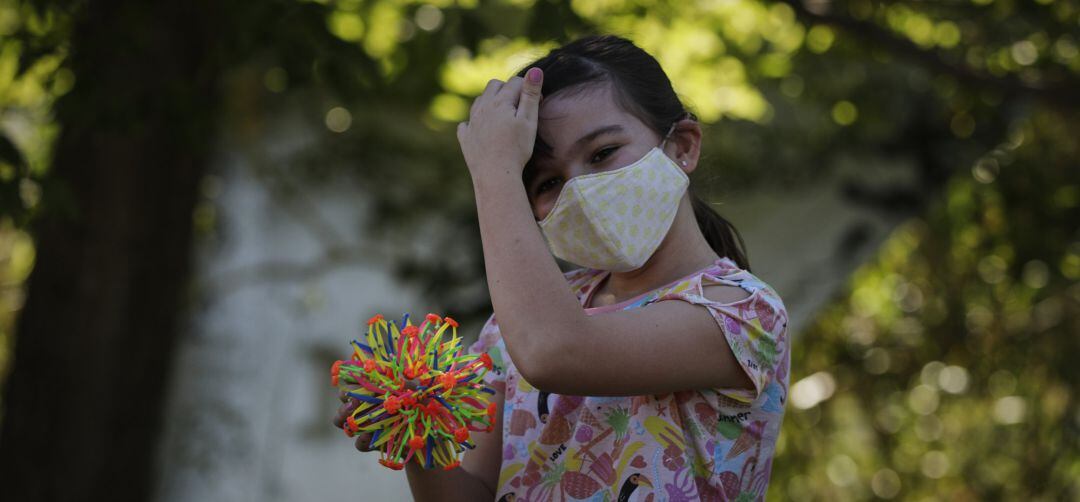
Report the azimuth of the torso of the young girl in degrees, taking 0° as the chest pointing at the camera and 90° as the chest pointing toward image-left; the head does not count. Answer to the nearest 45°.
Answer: approximately 45°

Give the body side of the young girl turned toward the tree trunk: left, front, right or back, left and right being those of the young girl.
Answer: right
